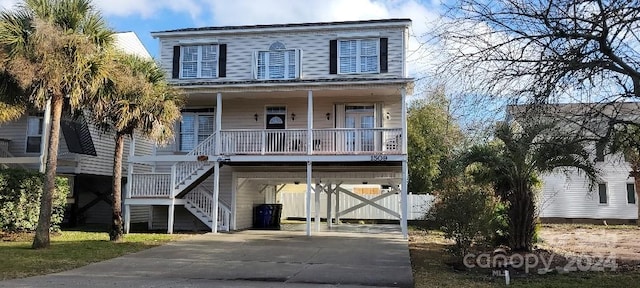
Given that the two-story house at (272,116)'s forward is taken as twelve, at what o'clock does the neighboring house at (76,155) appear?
The neighboring house is roughly at 4 o'clock from the two-story house.

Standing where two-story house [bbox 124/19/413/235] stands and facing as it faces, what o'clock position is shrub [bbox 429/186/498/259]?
The shrub is roughly at 11 o'clock from the two-story house.

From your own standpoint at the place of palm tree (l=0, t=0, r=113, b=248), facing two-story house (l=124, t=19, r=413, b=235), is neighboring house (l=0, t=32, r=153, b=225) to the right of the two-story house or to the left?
left

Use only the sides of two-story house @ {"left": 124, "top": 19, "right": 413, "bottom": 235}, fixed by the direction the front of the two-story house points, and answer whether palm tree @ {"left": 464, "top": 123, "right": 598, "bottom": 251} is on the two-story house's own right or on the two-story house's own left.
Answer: on the two-story house's own left

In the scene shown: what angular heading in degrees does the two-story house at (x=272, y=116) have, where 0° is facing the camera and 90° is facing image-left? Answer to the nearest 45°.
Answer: approximately 0°
